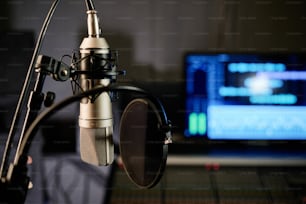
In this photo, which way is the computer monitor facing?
toward the camera

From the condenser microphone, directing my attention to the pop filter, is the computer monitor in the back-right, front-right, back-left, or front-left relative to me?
front-left

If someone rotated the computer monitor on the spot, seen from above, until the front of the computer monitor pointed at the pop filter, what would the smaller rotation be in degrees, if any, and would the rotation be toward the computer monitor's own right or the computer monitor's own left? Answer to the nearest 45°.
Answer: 0° — it already faces it

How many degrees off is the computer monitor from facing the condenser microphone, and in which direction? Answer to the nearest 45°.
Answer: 0° — it already faces it
